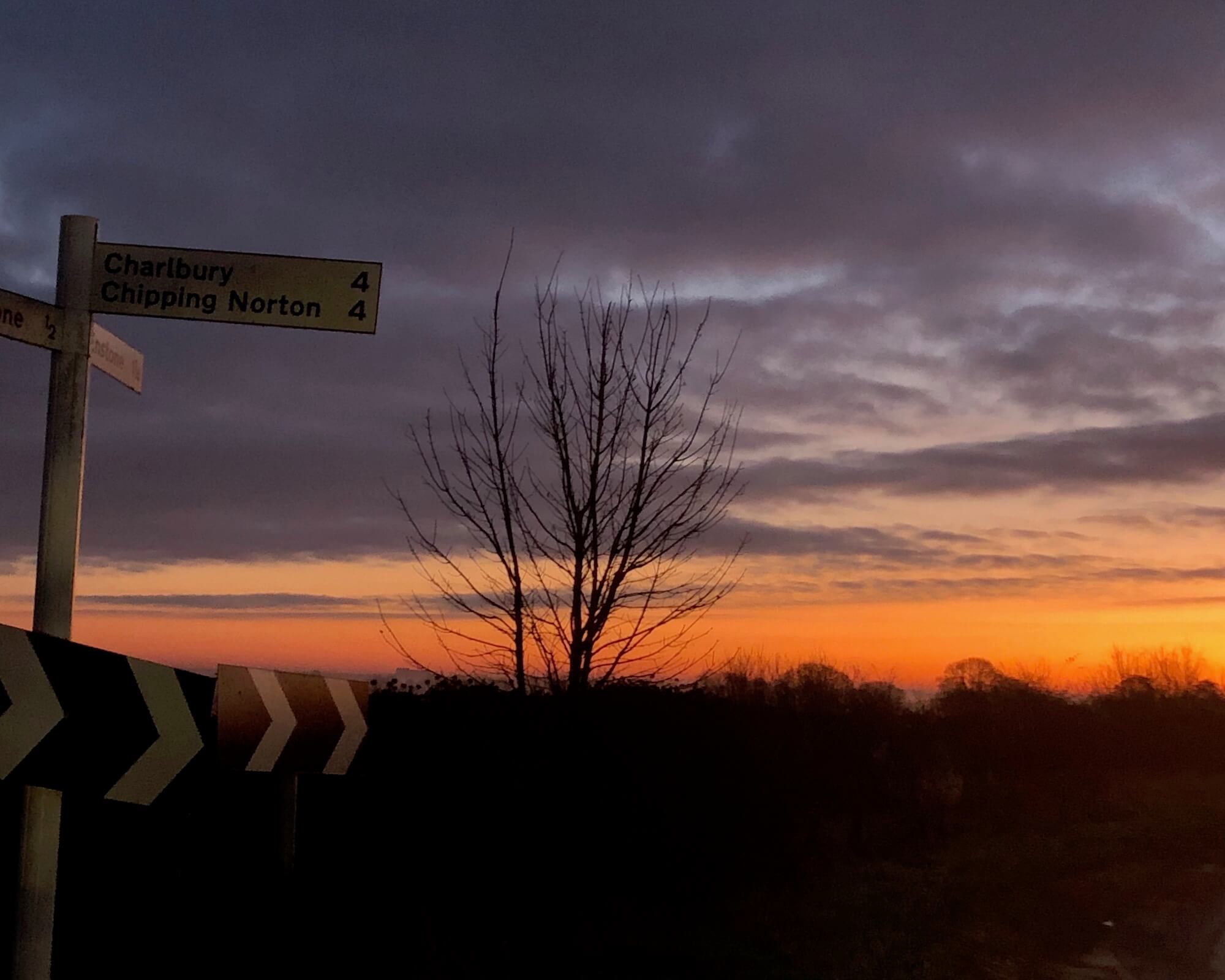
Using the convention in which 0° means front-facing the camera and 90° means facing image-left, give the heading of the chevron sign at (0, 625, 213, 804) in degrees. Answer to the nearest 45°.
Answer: approximately 315°

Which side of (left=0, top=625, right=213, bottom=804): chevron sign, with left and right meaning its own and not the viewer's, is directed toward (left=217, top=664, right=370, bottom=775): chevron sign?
left

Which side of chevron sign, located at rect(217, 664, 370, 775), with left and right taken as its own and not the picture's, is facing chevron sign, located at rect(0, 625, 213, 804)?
right

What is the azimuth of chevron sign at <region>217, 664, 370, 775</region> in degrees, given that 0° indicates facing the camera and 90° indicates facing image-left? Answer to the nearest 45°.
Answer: approximately 315°
